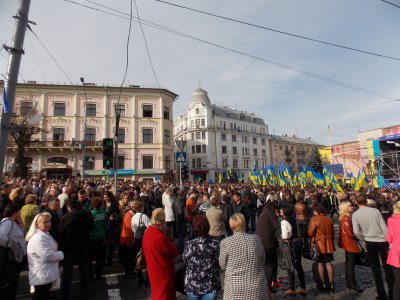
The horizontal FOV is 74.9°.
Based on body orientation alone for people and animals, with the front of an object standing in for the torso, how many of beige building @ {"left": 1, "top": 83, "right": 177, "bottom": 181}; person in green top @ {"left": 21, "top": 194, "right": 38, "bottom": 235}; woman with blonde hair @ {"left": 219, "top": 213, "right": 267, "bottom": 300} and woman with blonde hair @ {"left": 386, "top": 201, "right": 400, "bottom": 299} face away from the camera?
3

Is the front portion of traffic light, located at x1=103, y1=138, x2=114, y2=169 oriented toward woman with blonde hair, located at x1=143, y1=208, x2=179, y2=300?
yes

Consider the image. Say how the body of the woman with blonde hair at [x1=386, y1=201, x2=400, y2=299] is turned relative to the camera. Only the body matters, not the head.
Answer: away from the camera

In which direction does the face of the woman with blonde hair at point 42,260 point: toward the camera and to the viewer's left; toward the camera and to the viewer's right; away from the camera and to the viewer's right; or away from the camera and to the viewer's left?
toward the camera and to the viewer's right

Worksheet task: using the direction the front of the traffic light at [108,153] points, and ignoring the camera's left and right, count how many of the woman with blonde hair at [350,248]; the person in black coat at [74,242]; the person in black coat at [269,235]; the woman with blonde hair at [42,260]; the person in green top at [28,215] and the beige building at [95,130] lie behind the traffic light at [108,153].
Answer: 1

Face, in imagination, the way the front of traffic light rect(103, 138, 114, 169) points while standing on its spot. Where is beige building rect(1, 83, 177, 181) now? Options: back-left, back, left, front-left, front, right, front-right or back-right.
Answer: back

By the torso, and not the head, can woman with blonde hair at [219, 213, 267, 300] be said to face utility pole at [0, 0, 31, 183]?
no

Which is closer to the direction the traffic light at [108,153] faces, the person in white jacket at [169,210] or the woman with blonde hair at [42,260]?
the woman with blonde hair

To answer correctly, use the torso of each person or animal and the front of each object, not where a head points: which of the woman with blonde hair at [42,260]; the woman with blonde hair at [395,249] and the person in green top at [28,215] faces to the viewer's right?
the woman with blonde hair at [42,260]

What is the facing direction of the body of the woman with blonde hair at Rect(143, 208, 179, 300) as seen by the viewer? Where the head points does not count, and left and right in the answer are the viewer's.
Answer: facing away from the viewer and to the right of the viewer

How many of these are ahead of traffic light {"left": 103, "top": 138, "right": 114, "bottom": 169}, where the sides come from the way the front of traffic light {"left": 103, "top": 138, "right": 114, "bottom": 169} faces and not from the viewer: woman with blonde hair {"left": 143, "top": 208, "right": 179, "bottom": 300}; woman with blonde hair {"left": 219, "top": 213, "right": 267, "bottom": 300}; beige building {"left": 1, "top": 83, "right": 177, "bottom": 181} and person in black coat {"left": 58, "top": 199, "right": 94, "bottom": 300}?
3

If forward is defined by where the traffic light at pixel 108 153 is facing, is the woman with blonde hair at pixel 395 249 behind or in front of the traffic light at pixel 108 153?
in front

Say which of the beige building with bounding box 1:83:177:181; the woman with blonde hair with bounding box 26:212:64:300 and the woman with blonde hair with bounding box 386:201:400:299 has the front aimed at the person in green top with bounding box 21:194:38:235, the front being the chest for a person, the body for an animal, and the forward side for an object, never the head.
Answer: the beige building

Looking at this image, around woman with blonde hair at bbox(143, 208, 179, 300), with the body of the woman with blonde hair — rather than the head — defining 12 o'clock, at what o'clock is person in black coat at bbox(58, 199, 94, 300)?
The person in black coat is roughly at 9 o'clock from the woman with blonde hair.

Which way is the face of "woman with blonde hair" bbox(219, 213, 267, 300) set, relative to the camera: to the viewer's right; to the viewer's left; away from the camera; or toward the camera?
away from the camera

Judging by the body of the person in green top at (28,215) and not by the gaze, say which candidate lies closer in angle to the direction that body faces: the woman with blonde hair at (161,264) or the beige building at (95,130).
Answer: the beige building

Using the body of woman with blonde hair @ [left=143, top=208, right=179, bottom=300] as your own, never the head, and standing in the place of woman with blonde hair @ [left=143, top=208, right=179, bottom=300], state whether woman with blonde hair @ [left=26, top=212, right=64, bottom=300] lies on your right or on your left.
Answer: on your left

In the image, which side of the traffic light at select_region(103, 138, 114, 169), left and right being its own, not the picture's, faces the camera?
front

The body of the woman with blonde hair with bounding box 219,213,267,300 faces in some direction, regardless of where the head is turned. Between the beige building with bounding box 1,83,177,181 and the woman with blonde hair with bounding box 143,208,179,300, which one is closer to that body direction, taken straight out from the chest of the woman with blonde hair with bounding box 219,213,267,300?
the beige building
